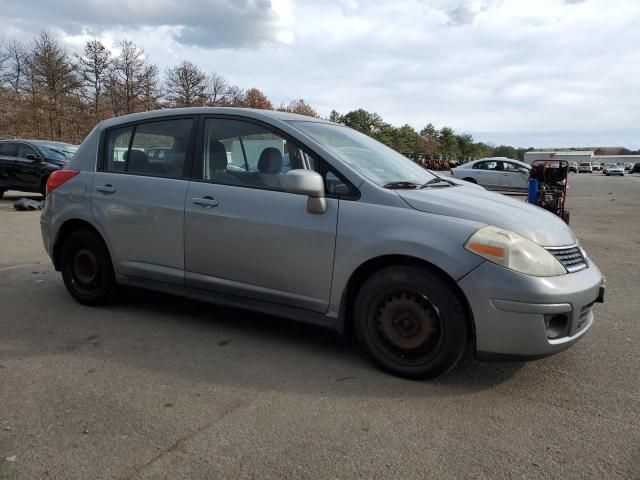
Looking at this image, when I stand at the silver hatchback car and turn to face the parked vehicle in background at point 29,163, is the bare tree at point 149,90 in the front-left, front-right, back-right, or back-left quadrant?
front-right

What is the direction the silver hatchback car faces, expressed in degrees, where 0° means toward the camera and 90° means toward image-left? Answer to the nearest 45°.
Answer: approximately 315°

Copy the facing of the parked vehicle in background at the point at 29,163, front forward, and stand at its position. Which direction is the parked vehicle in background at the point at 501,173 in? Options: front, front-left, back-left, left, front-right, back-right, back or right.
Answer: front-left

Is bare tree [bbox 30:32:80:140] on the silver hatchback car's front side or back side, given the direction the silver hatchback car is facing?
on the back side

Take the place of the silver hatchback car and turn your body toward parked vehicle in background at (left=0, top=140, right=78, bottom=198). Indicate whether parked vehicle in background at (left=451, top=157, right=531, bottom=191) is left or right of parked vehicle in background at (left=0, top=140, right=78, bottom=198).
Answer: right

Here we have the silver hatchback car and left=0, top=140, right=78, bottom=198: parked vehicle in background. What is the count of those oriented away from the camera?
0

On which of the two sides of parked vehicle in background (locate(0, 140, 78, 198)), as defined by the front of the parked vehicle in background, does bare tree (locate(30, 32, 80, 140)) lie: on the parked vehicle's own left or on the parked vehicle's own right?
on the parked vehicle's own left

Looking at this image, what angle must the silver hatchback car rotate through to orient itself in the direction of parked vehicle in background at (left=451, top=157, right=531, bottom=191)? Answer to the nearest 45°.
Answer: approximately 135° to its left

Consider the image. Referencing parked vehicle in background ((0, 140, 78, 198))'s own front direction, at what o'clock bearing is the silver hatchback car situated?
The silver hatchback car is roughly at 1 o'clock from the parked vehicle in background.

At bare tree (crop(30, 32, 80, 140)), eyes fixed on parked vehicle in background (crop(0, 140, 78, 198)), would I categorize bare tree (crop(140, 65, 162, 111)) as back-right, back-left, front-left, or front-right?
back-left

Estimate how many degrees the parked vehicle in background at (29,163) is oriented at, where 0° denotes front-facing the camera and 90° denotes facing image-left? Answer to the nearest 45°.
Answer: approximately 315°

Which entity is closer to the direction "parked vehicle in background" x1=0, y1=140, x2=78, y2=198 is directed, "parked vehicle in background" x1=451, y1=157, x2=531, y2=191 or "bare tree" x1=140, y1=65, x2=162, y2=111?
the parked vehicle in background
